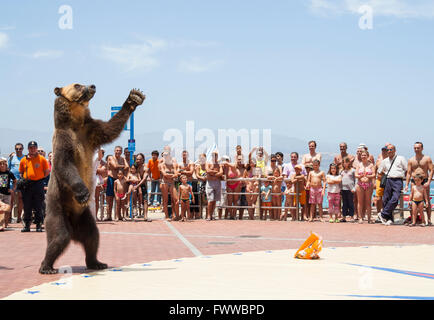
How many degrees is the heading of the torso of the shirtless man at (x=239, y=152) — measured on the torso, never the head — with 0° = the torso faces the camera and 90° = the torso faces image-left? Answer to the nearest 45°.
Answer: approximately 0°

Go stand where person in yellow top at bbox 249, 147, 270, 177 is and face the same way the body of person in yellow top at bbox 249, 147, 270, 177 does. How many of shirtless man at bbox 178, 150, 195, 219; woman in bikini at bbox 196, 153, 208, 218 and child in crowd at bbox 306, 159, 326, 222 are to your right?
2

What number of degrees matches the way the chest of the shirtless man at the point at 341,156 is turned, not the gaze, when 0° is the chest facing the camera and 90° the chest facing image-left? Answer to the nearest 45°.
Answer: approximately 0°

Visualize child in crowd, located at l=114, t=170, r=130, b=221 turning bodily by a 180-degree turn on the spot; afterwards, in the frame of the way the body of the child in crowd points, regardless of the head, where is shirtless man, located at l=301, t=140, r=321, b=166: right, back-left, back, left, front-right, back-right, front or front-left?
right

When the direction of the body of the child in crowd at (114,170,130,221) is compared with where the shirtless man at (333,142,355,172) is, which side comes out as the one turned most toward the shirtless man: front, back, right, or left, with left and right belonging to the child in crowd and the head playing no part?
left

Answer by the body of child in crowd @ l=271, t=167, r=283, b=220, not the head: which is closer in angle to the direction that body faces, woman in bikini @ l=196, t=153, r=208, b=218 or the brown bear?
the brown bear

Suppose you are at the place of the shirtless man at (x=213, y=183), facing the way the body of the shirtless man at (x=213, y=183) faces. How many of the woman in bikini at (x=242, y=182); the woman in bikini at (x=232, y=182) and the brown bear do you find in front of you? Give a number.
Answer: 1
